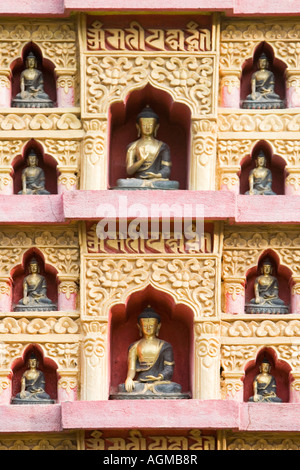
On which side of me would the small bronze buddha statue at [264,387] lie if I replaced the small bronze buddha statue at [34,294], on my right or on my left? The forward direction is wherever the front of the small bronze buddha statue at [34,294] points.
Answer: on my left

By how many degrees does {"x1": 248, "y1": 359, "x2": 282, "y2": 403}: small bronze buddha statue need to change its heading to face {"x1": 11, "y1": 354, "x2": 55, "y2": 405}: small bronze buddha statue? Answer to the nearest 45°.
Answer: approximately 90° to its right

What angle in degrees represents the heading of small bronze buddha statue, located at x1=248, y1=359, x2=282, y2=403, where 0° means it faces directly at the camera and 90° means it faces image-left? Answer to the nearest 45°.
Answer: approximately 0°

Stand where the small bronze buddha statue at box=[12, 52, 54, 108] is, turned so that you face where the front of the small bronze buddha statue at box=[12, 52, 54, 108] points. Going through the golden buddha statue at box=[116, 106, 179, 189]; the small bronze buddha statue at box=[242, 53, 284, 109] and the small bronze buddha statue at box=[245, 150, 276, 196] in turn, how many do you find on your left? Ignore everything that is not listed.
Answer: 3

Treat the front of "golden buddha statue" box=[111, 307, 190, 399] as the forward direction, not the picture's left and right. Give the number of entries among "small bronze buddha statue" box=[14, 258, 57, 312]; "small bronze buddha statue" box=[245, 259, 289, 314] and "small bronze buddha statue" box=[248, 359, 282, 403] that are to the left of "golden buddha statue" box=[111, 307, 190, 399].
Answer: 2

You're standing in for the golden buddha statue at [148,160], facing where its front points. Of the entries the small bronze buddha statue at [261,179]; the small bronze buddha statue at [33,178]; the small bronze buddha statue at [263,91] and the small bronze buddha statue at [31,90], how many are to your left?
2

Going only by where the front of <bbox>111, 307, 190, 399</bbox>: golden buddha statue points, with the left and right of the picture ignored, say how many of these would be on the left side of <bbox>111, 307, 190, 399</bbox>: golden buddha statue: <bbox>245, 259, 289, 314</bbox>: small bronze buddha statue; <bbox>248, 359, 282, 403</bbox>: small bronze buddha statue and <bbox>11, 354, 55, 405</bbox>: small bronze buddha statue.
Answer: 2
